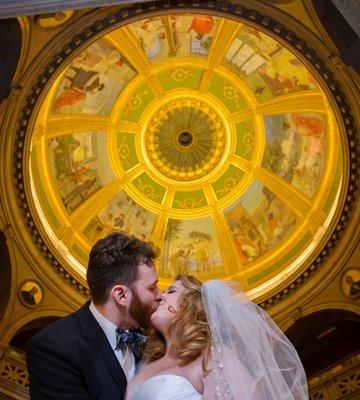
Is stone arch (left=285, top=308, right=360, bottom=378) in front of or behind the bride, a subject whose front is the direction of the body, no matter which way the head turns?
behind

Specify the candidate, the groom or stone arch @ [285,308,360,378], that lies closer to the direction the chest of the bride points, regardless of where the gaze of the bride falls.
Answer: the groom

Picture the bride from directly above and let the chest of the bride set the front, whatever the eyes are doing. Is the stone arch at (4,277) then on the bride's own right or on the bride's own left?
on the bride's own right

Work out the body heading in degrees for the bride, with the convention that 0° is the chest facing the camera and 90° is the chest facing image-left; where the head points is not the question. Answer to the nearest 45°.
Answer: approximately 45°

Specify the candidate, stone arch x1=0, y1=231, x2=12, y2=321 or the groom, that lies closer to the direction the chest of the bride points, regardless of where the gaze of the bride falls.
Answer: the groom

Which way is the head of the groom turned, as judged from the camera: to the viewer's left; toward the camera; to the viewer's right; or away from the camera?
to the viewer's right

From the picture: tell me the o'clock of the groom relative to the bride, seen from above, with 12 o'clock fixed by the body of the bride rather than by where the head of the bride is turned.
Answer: The groom is roughly at 1 o'clock from the bride.
